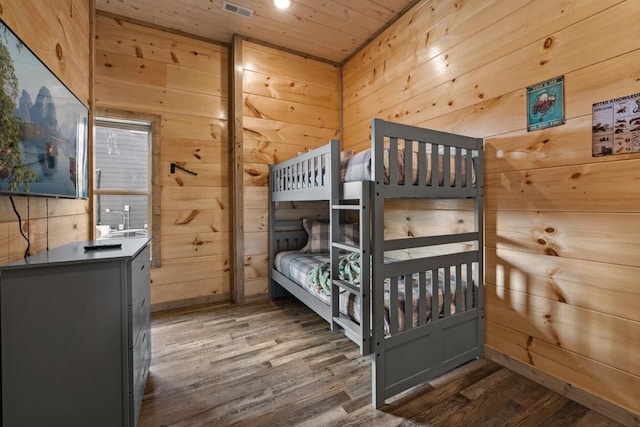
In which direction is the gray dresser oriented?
to the viewer's right

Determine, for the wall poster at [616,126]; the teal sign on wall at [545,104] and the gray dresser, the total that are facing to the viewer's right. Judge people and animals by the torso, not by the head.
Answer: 1

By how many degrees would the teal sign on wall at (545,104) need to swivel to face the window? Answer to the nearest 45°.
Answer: approximately 45° to its right

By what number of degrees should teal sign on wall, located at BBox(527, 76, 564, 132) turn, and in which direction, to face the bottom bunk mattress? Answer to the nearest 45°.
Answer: approximately 45° to its right

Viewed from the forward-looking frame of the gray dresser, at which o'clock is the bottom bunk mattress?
The bottom bunk mattress is roughly at 12 o'clock from the gray dresser.

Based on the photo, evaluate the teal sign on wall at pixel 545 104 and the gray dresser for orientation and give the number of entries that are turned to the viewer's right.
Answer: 1

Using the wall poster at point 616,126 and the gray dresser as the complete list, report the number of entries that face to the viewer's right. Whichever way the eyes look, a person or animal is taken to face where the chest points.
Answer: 1

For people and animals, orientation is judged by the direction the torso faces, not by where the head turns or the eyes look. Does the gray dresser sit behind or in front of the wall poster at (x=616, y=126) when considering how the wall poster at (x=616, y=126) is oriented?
in front

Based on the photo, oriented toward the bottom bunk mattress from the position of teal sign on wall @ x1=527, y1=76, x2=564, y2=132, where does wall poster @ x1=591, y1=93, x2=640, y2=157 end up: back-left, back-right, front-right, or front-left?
back-left

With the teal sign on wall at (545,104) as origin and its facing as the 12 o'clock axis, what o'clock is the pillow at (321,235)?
The pillow is roughly at 2 o'clock from the teal sign on wall.
